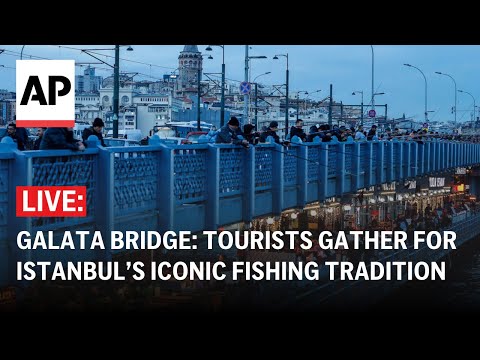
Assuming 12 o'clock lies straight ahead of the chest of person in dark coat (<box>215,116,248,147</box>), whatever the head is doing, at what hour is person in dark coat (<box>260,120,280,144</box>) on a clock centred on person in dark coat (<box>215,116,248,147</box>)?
person in dark coat (<box>260,120,280,144</box>) is roughly at 8 o'clock from person in dark coat (<box>215,116,248,147</box>).

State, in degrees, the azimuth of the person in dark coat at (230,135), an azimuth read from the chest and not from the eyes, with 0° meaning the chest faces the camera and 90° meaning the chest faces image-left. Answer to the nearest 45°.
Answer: approximately 315°

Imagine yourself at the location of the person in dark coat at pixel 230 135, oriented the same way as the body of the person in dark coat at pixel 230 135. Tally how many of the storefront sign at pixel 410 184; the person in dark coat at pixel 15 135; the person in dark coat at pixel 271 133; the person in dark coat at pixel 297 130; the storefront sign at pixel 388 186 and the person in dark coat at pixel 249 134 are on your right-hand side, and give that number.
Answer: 1

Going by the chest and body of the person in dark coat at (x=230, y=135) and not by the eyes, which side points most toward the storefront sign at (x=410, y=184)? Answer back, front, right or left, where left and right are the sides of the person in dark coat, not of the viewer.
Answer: left

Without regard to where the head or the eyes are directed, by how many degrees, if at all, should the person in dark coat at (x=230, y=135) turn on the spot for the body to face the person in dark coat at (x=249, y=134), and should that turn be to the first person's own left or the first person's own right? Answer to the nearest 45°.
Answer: approximately 135° to the first person's own left

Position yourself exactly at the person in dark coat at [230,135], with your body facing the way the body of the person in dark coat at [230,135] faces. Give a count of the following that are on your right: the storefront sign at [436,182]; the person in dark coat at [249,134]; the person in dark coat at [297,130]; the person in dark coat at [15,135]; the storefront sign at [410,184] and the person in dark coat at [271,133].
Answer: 1

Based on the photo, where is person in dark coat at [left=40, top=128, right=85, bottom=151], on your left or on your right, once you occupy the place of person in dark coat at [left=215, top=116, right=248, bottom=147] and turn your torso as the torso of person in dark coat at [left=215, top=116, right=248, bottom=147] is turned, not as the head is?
on your right

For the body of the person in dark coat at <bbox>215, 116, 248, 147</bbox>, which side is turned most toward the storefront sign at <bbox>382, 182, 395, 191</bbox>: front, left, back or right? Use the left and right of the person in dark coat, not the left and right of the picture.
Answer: left

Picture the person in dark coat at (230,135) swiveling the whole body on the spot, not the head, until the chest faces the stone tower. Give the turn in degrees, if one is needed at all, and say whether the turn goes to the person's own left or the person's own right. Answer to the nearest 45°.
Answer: approximately 135° to the person's own left

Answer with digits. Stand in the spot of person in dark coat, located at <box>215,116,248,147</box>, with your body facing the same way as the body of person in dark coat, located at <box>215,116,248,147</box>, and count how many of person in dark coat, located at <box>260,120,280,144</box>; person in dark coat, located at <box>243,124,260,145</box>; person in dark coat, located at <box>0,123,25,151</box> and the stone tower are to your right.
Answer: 1

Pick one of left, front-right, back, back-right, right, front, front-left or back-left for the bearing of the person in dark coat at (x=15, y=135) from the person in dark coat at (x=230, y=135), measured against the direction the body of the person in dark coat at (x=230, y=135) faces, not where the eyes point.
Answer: right
